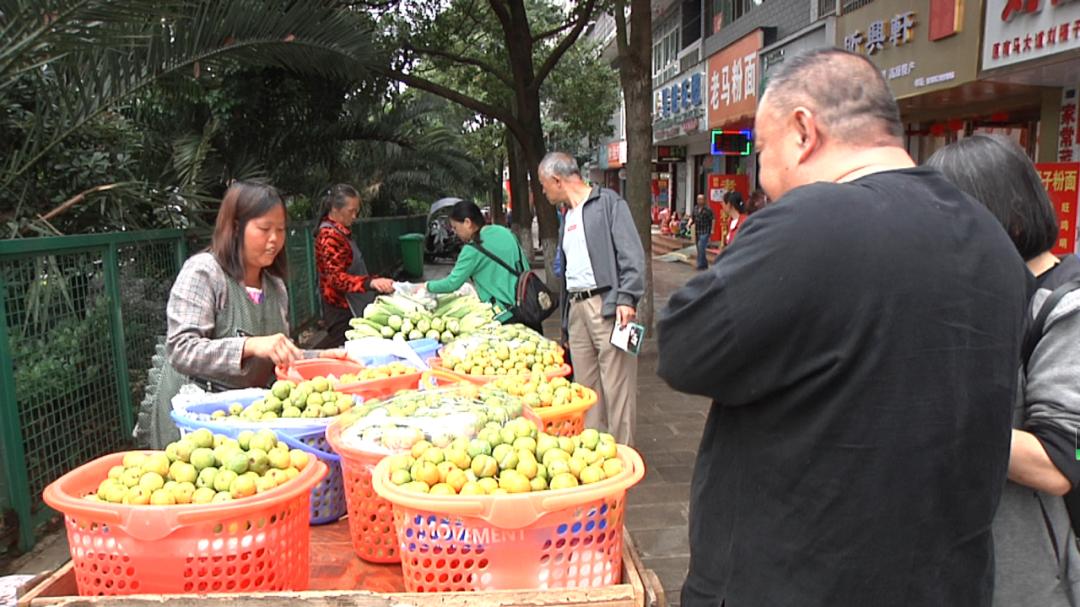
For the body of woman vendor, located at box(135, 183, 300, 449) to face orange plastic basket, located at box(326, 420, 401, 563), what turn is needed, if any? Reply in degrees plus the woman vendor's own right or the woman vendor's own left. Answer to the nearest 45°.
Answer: approximately 45° to the woman vendor's own right

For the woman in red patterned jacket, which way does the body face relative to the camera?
to the viewer's right

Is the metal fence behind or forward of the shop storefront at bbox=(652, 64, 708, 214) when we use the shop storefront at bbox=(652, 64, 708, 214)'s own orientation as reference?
forward

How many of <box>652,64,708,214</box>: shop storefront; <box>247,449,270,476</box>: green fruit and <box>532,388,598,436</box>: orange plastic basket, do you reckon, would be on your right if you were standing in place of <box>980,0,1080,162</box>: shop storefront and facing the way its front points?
1

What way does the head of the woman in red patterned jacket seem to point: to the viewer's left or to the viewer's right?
to the viewer's right

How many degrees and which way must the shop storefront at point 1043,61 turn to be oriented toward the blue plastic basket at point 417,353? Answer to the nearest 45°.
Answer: approximately 45° to its left

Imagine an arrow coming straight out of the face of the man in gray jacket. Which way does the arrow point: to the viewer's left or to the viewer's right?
to the viewer's left

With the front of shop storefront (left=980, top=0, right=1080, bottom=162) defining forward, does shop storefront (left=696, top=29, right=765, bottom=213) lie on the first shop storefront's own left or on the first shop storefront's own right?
on the first shop storefront's own right

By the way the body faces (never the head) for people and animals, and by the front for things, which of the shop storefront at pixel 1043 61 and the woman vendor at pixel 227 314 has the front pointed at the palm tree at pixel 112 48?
the shop storefront

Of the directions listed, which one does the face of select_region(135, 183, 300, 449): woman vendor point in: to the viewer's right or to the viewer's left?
to the viewer's right
